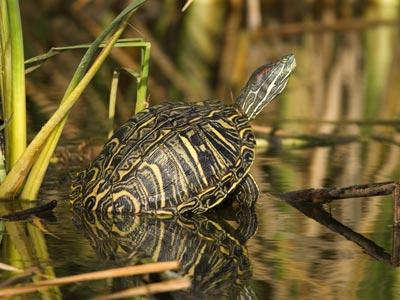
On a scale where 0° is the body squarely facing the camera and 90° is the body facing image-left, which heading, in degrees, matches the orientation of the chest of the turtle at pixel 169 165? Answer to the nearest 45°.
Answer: approximately 225°

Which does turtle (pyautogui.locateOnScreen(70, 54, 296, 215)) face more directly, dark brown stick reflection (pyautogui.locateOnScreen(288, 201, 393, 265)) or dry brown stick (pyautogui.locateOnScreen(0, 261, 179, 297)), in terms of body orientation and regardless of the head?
the dark brown stick reflection

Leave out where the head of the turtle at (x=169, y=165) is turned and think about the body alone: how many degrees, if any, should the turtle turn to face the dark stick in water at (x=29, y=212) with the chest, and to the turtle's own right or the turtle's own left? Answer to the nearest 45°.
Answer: approximately 135° to the turtle's own left

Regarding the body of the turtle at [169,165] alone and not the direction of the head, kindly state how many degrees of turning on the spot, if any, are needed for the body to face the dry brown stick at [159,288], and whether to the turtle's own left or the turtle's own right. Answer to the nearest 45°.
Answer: approximately 135° to the turtle's own right

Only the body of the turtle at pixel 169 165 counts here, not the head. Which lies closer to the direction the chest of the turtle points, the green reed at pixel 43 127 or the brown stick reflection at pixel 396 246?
the brown stick reflection

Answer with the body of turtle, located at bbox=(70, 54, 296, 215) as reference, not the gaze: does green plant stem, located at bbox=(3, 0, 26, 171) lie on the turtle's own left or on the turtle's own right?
on the turtle's own left

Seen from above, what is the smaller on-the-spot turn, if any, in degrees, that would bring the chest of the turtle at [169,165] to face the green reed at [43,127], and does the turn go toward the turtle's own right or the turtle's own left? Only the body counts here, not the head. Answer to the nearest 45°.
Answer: approximately 135° to the turtle's own left

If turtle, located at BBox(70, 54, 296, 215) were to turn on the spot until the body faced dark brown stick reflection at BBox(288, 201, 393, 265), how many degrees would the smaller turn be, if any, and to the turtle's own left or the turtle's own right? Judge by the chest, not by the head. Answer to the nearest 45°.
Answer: approximately 45° to the turtle's own right
